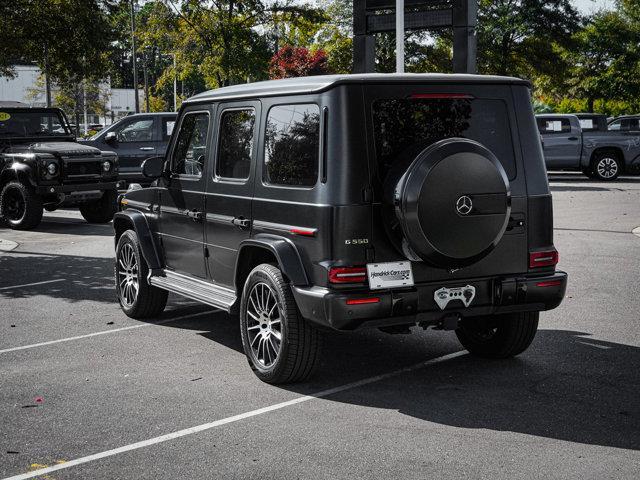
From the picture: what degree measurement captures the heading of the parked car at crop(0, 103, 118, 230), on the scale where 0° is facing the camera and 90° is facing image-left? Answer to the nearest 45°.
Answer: approximately 315°

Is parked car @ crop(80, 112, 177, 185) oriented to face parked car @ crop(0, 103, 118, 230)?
no

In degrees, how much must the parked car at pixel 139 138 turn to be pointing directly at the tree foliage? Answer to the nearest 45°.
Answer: approximately 90° to its right

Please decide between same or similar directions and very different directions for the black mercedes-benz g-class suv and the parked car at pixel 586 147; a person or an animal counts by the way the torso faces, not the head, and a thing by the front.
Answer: same or similar directions

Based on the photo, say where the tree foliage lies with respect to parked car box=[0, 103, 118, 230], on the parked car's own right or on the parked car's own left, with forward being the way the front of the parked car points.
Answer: on the parked car's own left

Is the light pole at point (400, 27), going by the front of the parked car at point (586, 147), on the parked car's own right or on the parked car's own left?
on the parked car's own left

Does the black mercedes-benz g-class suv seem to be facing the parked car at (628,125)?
no

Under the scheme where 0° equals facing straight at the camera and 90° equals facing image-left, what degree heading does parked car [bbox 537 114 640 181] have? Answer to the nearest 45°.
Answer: approximately 90°

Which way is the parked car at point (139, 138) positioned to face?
to the viewer's left

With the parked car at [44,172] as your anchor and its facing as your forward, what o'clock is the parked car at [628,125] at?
the parked car at [628,125] is roughly at 10 o'clock from the parked car at [44,172].

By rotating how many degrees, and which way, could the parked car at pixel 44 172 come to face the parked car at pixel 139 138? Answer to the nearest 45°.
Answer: approximately 90° to its left

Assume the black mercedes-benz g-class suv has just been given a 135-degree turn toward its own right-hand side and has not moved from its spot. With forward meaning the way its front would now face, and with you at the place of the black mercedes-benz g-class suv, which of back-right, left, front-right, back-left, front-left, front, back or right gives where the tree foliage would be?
left

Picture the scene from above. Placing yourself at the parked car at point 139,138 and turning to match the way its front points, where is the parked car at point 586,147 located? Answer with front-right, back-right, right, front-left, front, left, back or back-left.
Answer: back

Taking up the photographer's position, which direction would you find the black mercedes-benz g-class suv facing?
facing away from the viewer and to the left of the viewer
